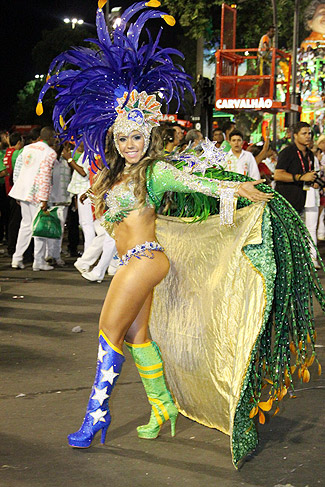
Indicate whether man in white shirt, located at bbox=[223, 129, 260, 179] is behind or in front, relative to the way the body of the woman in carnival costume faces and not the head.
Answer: behind

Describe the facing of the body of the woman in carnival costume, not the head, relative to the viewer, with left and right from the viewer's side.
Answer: facing the viewer and to the left of the viewer

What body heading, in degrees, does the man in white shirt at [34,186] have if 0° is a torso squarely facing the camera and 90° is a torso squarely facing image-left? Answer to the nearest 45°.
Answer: approximately 225°

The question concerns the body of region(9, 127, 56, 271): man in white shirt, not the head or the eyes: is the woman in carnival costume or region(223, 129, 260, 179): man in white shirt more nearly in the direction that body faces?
the man in white shirt

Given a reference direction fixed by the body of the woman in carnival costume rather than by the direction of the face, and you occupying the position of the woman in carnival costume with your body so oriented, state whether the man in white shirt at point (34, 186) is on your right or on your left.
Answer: on your right
